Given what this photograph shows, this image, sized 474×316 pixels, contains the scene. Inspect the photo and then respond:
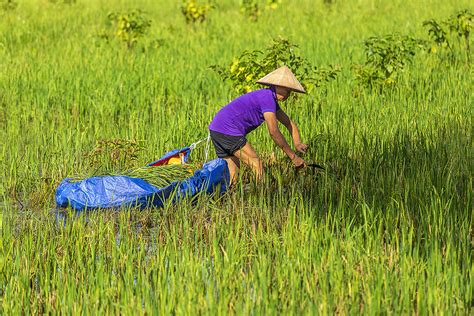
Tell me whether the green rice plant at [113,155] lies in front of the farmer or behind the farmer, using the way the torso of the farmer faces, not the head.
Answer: behind

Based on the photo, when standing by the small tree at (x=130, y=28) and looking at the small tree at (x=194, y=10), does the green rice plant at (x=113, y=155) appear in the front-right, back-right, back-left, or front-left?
back-right

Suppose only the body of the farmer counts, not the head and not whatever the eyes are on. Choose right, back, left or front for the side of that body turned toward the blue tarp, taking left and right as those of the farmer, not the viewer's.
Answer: back

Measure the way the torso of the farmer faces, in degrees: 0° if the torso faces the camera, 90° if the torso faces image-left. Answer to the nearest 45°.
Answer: approximately 270°

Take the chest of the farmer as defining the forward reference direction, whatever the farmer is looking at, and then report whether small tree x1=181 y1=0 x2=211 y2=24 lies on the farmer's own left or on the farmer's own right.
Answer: on the farmer's own left

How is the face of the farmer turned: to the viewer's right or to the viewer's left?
to the viewer's right

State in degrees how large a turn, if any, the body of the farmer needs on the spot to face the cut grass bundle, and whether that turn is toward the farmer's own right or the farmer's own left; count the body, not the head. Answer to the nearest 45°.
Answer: approximately 180°

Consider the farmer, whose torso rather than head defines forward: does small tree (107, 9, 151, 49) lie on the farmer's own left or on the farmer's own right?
on the farmer's own left
